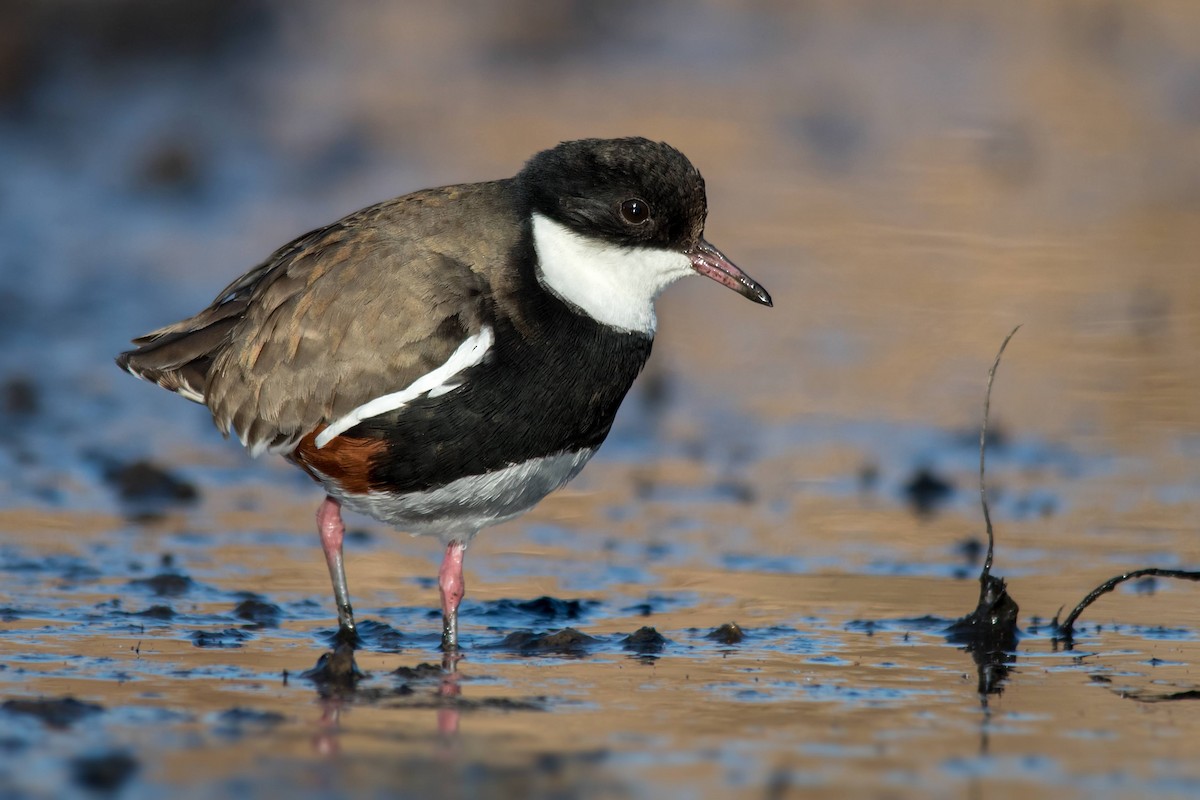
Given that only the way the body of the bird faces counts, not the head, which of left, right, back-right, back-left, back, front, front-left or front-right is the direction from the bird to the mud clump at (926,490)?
front-left

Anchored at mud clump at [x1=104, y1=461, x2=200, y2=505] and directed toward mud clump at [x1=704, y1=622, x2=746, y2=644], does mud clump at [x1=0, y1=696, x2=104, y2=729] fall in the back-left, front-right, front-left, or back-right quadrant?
front-right

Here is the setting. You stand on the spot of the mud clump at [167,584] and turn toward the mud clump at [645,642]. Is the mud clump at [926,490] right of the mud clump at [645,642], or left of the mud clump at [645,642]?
left

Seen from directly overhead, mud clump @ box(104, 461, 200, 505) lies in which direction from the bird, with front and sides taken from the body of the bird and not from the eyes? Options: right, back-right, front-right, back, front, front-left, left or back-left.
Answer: back-left

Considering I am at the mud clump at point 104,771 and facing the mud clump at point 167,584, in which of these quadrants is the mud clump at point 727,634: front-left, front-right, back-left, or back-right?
front-right

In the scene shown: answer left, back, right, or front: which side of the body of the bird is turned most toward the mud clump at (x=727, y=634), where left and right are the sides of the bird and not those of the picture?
front

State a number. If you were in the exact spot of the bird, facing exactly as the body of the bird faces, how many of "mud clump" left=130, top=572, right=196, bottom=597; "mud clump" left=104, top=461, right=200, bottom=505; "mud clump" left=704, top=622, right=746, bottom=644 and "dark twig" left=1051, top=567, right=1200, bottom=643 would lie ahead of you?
2

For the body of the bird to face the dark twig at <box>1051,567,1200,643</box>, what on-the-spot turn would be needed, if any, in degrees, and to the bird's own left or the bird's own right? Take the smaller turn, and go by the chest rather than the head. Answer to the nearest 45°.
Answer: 0° — it already faces it

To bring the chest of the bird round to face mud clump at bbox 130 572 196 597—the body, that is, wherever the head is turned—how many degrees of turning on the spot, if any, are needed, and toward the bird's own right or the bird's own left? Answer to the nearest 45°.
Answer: approximately 135° to the bird's own left

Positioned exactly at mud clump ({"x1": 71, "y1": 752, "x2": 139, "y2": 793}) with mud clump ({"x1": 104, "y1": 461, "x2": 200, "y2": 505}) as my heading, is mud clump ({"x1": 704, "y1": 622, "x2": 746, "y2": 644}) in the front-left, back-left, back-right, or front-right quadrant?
front-right

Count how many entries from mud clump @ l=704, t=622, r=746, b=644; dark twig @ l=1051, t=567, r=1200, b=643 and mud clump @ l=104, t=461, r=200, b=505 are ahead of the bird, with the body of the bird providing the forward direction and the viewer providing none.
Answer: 2

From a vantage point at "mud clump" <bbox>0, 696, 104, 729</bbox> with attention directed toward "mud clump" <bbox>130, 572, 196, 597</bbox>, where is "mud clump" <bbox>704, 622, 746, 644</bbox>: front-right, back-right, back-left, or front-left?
front-right

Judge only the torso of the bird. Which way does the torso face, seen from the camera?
to the viewer's right

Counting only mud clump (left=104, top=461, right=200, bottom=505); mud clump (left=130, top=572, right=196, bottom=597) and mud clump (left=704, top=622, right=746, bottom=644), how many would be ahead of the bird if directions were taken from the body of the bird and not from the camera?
1
